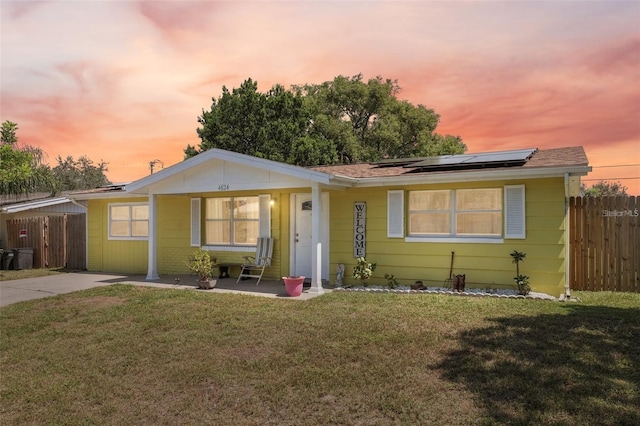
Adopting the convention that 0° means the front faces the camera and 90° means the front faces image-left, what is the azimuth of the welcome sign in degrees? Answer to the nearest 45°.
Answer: approximately 0°

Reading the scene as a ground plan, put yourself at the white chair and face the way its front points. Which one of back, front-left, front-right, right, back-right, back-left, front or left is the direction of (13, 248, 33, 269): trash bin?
right

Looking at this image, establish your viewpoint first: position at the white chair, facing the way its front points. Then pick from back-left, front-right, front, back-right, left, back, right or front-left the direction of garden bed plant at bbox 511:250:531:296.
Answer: left

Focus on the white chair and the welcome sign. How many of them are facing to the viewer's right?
0

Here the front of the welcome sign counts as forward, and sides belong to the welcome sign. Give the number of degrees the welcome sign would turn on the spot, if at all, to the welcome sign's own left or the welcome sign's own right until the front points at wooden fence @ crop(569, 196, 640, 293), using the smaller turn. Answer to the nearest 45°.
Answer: approximately 90° to the welcome sign's own left

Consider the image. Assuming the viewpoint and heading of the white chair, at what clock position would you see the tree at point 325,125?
The tree is roughly at 5 o'clock from the white chair.

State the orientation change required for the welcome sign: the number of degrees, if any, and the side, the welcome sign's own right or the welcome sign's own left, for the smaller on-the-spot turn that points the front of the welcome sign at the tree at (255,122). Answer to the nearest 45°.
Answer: approximately 180°

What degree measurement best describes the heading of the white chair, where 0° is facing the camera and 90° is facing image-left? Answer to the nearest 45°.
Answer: approximately 45°

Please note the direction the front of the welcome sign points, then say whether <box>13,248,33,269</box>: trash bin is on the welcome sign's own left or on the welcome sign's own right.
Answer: on the welcome sign's own right

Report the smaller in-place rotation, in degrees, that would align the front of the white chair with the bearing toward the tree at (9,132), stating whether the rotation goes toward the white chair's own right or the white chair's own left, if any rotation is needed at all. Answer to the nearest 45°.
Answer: approximately 90° to the white chair's own right

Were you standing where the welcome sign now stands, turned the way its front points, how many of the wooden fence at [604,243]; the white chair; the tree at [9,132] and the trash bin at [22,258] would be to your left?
1

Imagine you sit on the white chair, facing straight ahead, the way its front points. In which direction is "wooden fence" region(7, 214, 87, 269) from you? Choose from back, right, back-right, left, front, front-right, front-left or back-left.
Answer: right
